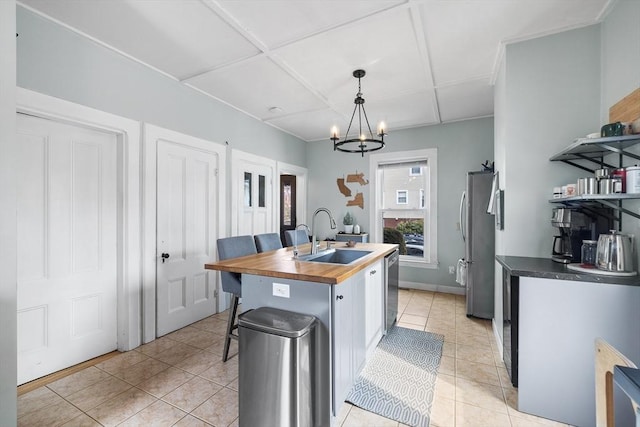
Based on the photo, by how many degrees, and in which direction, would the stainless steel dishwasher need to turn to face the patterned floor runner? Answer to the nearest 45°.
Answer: approximately 90° to its right

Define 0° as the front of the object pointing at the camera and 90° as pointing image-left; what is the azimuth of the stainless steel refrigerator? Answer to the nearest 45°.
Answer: approximately 90°

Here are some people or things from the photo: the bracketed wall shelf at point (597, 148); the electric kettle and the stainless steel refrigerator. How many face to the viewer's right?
0

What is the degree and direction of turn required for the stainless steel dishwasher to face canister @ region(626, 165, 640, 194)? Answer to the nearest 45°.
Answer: approximately 45° to its right

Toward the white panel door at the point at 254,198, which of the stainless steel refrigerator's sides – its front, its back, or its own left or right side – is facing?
front

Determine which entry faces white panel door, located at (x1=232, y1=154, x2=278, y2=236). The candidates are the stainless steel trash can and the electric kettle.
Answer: the electric kettle

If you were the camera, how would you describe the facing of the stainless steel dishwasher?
facing to the right of the viewer

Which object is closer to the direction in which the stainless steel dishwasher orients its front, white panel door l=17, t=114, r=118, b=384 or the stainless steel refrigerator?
the stainless steel refrigerator

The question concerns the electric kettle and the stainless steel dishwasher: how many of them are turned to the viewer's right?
1

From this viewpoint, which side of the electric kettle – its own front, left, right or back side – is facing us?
left

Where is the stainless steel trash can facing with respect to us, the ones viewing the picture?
facing the viewer and to the left of the viewer
